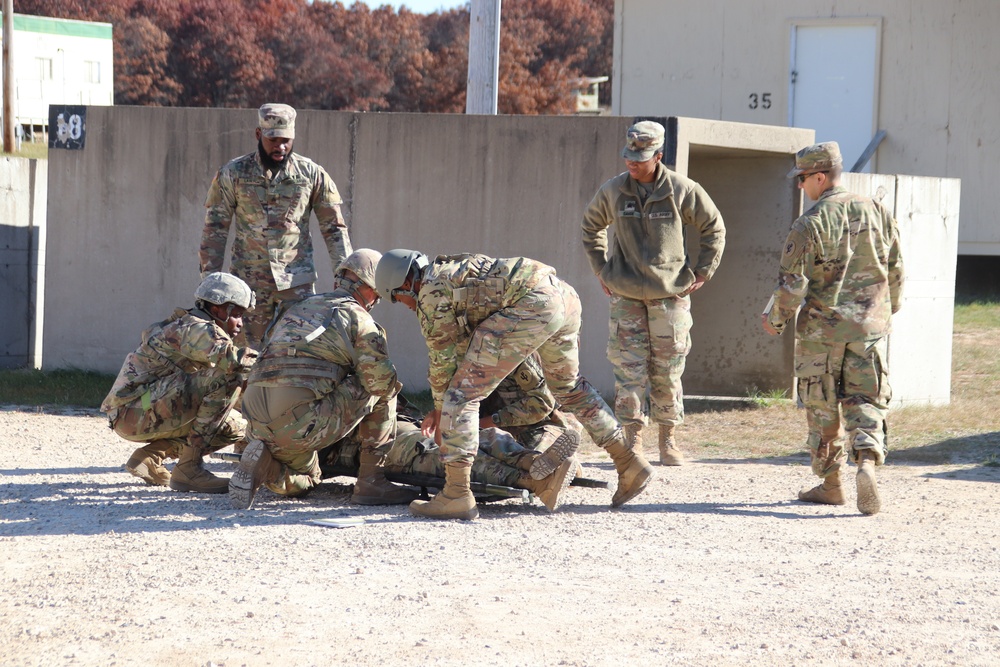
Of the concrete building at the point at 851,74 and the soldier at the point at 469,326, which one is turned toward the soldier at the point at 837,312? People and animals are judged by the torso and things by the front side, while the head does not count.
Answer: the concrete building

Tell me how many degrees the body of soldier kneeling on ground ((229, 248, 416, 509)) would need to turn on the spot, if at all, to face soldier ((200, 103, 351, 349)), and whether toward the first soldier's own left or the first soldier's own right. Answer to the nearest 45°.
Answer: approximately 45° to the first soldier's own left

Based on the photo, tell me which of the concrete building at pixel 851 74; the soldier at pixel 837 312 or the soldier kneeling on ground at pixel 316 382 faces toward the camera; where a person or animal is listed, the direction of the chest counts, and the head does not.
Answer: the concrete building

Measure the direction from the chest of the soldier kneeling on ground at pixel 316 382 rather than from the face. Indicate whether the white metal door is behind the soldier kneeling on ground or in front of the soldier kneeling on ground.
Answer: in front

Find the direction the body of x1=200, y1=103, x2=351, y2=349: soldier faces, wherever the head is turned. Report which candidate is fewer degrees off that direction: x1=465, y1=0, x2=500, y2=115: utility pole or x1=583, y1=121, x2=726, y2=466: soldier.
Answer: the soldier

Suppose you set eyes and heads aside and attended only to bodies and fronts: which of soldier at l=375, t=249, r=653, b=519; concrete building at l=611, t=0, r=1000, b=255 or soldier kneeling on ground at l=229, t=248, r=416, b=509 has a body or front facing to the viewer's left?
the soldier

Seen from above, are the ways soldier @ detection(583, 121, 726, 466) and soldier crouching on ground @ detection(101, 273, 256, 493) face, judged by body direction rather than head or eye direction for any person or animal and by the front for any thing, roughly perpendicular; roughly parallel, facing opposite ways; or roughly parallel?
roughly perpendicular

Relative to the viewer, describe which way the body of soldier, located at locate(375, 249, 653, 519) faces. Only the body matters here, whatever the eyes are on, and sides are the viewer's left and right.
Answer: facing to the left of the viewer

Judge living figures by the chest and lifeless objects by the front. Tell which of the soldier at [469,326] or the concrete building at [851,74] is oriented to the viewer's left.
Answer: the soldier

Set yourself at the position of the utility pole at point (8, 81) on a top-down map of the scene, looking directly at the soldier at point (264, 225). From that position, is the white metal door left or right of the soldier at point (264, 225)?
left

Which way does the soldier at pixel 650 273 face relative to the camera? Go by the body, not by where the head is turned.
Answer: toward the camera

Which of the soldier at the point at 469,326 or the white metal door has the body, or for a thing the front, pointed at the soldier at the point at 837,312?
the white metal door

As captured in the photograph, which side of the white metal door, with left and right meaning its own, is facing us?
front

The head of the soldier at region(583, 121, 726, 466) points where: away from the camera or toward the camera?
toward the camera

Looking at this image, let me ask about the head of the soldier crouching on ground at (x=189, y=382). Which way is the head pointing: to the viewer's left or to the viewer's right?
to the viewer's right
